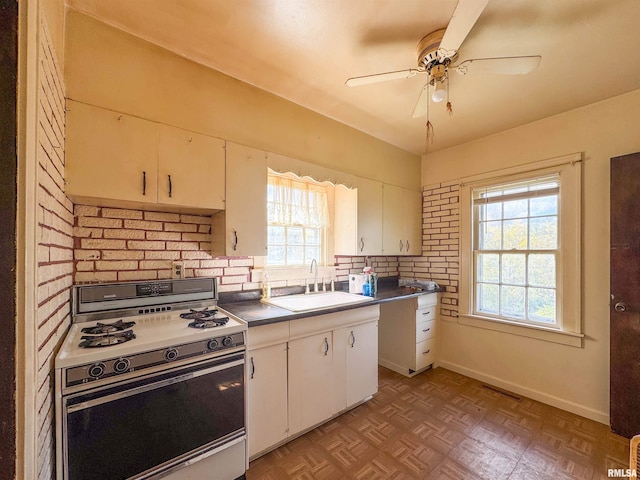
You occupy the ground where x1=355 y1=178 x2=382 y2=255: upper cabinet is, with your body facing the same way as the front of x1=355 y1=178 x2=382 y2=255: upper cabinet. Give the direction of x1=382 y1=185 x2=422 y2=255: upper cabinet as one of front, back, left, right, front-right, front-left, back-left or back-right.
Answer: left

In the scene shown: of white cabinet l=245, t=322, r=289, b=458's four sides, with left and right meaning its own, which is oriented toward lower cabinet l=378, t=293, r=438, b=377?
left

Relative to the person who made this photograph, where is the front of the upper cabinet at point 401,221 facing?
facing the viewer and to the right of the viewer

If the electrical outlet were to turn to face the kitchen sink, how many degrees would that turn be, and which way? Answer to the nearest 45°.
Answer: approximately 90° to its left

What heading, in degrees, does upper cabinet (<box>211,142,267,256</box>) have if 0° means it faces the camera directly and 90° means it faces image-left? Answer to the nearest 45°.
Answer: approximately 315°

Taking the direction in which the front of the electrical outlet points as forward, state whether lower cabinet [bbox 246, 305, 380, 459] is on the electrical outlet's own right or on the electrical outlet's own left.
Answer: on the electrical outlet's own left

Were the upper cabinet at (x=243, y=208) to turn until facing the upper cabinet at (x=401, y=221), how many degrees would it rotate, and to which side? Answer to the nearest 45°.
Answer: approximately 45° to its left

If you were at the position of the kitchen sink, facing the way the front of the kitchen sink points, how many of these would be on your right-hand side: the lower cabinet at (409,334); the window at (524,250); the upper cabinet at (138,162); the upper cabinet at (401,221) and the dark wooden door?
1

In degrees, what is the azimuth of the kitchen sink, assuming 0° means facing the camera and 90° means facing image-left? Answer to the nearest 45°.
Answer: approximately 315°

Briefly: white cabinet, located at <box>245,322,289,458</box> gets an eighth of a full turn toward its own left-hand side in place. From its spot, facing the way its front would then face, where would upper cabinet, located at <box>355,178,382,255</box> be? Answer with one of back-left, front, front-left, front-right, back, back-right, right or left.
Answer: front-left

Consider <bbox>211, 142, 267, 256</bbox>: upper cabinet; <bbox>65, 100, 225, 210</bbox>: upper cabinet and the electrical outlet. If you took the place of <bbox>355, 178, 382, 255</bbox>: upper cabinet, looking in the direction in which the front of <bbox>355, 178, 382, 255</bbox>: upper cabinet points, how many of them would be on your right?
3

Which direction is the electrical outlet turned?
toward the camera

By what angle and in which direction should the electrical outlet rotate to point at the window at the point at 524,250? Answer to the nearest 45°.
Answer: approximately 90° to its left

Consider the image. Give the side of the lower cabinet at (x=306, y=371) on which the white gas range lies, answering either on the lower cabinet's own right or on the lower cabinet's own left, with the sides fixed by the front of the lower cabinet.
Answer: on the lower cabinet's own right
